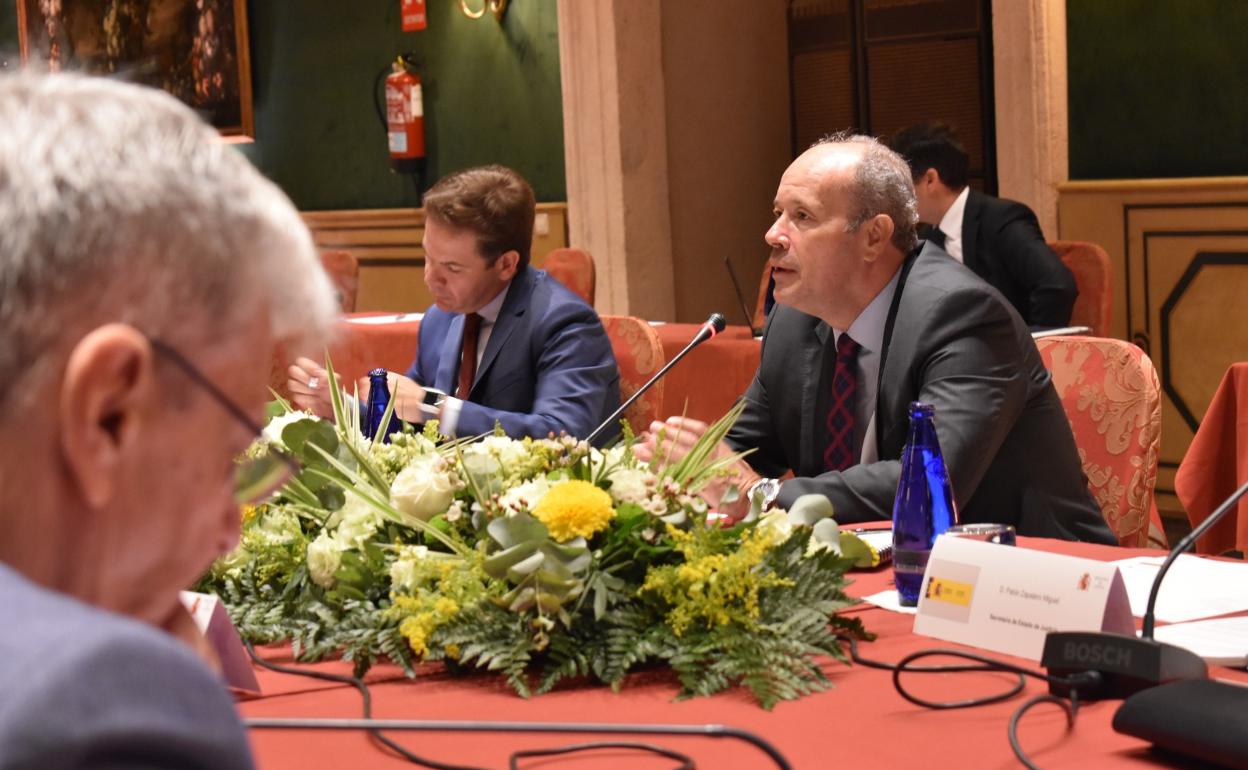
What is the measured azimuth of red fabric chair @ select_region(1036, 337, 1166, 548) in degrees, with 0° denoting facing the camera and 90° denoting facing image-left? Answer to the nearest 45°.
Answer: approximately 45°

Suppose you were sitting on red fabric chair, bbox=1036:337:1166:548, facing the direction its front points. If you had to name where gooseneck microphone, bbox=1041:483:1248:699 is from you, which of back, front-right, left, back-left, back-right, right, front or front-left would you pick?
front-left

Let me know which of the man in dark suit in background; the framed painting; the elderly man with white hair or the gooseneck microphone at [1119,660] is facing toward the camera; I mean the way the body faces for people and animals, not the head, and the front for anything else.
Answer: the framed painting

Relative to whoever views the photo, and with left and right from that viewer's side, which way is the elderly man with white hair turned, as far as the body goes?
facing away from the viewer and to the right of the viewer

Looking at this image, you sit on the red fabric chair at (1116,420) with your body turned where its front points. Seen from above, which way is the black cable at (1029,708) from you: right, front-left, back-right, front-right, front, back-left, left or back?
front-left

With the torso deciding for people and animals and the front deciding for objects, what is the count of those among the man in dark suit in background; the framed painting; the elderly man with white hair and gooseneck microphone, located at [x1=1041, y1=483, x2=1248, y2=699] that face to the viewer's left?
1

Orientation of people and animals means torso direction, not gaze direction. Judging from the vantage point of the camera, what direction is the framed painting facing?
facing the viewer

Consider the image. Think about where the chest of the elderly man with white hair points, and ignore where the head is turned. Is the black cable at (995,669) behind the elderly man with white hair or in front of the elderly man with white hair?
in front

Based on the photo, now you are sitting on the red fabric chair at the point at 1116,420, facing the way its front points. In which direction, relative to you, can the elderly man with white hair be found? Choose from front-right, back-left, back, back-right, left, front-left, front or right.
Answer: front-left

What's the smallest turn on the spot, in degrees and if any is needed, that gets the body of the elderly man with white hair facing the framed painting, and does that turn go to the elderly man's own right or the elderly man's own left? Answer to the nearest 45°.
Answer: approximately 45° to the elderly man's own left

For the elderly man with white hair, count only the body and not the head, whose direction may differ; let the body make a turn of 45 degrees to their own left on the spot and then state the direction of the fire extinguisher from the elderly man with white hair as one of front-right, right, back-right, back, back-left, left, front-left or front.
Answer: front
